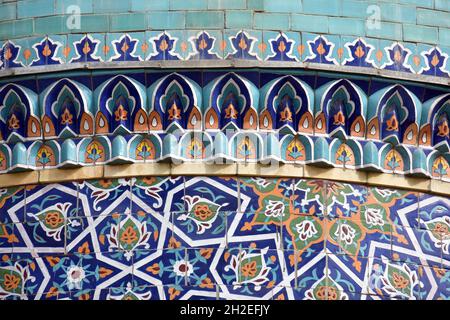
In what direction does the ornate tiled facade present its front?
toward the camera
